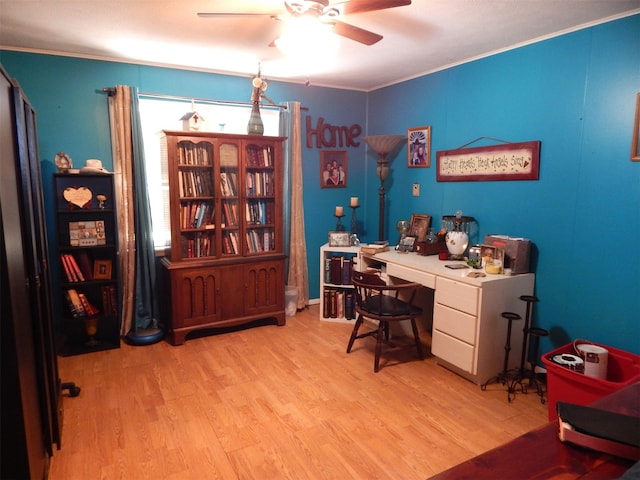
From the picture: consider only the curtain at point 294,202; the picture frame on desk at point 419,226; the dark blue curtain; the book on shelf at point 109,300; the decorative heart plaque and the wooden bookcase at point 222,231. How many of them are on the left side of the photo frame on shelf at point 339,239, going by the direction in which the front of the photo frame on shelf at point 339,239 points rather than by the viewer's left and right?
1

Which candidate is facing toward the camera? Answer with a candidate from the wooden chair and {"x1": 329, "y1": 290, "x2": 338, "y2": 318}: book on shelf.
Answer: the book on shelf

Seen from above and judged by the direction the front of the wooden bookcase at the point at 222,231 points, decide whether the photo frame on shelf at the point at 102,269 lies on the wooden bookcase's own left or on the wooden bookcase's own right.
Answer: on the wooden bookcase's own right

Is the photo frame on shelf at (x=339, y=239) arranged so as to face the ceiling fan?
yes

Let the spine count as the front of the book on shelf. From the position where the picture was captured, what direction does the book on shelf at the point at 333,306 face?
facing the viewer

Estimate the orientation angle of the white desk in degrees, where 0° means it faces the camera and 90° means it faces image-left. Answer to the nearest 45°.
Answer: approximately 45°

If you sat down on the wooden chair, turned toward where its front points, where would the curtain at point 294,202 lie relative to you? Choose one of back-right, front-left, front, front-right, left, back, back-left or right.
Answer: left

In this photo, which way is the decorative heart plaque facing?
toward the camera

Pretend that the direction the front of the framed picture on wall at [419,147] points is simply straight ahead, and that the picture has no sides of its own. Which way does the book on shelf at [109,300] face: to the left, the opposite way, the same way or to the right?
to the left

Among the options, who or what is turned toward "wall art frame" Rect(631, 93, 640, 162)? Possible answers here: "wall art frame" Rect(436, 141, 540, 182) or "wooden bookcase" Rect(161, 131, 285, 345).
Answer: the wooden bookcase

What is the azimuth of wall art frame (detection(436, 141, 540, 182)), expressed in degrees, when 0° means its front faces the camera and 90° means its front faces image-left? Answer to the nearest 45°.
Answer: approximately 45°

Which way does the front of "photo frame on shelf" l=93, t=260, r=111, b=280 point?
toward the camera

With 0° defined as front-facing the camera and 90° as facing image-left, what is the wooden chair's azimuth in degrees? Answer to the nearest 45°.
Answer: approximately 225°

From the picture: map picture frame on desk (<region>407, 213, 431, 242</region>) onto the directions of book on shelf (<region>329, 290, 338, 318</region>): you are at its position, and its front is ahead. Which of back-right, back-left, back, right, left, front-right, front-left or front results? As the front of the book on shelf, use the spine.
left

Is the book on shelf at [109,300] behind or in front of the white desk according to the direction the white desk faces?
in front
